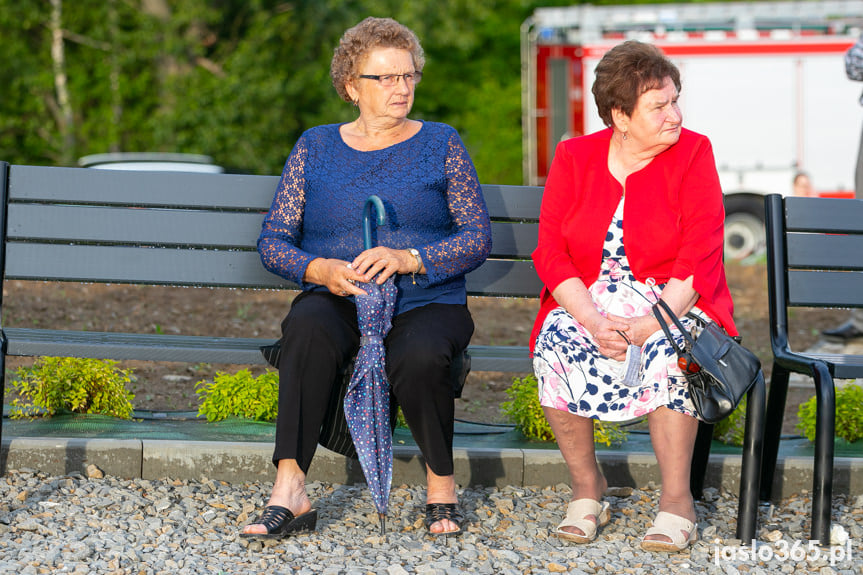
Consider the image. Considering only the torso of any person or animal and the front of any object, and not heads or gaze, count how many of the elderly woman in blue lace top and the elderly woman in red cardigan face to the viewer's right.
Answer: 0

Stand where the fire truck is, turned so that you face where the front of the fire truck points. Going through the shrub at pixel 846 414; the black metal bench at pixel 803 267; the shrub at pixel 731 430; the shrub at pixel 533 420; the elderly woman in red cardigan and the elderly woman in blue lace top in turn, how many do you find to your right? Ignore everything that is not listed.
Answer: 6

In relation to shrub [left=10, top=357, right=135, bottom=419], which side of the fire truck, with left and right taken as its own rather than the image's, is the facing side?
right

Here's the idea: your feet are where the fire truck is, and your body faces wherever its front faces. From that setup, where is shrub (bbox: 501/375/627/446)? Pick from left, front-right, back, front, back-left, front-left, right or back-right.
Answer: right

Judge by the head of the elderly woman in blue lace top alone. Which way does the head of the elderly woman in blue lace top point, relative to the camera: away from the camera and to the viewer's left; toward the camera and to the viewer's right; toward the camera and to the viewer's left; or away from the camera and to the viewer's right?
toward the camera and to the viewer's right

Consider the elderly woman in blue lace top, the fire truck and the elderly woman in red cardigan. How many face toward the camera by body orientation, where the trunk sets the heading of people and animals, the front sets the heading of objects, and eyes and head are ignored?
2

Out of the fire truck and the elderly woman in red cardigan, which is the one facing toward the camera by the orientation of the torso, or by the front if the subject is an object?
the elderly woman in red cardigan

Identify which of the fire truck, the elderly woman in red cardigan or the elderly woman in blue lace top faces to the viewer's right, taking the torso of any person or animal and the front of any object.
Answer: the fire truck

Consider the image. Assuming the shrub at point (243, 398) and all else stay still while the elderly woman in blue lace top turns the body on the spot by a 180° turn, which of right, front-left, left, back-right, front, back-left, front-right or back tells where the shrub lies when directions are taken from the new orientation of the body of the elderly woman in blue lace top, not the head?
front-left

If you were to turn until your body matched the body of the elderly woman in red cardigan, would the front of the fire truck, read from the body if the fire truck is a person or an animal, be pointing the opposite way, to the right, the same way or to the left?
to the left

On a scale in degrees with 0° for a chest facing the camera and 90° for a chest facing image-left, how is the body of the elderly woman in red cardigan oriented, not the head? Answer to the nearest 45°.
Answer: approximately 0°

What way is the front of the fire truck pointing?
to the viewer's right

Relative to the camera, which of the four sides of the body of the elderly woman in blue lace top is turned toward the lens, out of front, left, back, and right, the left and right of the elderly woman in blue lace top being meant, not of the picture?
front

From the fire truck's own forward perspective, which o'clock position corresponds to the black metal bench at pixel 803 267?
The black metal bench is roughly at 3 o'clock from the fire truck.

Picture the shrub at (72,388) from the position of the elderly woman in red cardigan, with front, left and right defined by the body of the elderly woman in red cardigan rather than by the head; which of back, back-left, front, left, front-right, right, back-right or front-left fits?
right

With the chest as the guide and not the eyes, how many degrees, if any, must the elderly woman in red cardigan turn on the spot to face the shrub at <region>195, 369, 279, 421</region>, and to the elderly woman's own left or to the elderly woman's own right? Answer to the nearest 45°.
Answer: approximately 90° to the elderly woman's own right

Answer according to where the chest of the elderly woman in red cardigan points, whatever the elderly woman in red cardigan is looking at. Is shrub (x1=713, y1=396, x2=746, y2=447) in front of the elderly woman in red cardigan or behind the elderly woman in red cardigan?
behind
